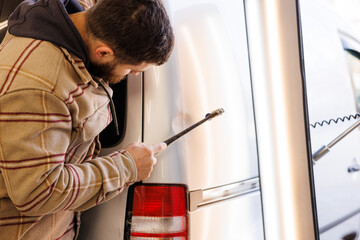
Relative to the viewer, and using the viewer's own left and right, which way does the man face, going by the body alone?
facing to the right of the viewer
